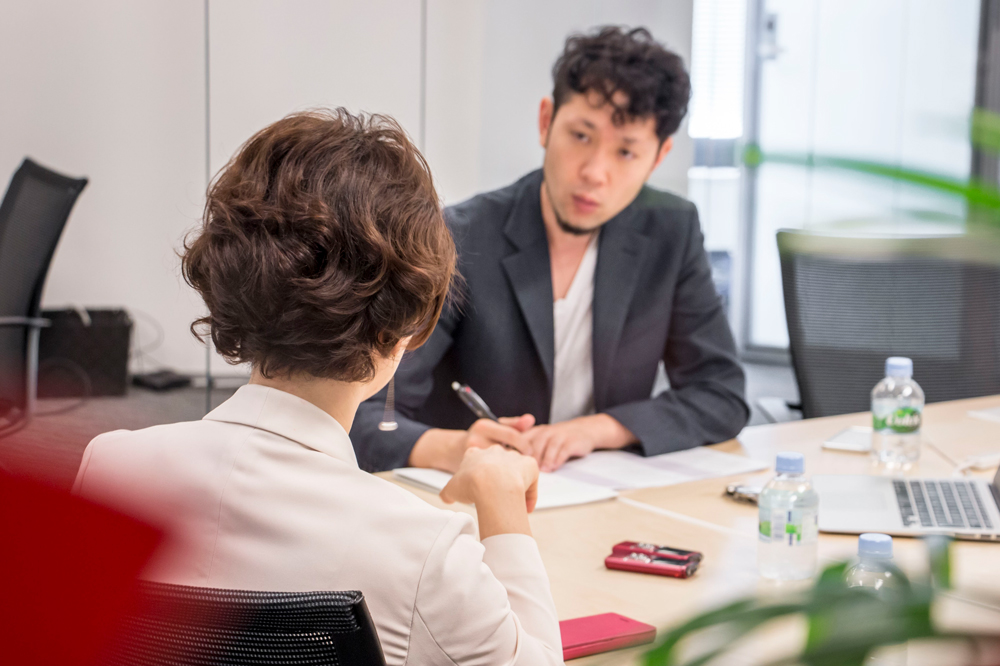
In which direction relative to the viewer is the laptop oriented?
to the viewer's left

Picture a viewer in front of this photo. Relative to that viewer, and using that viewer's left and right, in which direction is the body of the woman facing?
facing away from the viewer and to the right of the viewer

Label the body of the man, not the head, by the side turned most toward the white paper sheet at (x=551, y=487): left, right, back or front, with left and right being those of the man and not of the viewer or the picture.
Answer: front

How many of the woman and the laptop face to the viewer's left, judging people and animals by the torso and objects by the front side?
1

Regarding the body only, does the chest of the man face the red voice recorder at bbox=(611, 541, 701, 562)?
yes

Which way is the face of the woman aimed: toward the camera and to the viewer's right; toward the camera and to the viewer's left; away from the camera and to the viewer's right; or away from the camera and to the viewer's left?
away from the camera and to the viewer's right

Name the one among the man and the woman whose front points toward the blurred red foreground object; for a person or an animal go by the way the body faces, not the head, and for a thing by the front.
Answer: the man

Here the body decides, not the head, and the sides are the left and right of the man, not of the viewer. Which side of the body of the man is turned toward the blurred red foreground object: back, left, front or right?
front
